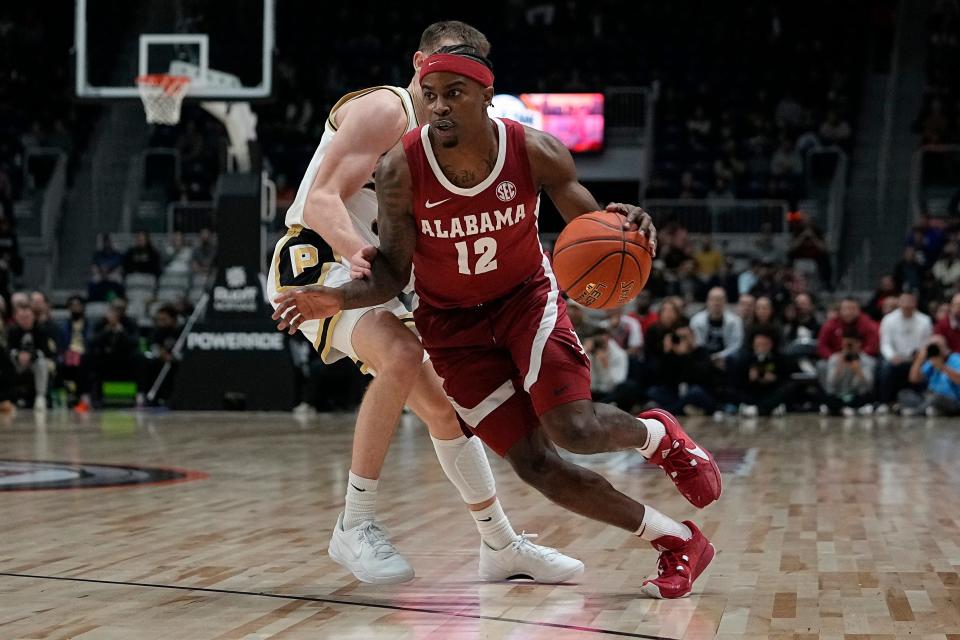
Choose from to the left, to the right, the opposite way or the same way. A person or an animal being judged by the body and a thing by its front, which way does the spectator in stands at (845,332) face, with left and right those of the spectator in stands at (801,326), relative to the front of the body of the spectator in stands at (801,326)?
the same way

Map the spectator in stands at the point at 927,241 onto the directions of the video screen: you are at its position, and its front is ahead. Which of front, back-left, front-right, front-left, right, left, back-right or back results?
front-left

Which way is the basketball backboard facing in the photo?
toward the camera

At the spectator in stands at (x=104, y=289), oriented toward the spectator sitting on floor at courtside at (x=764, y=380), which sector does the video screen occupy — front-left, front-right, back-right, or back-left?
front-left

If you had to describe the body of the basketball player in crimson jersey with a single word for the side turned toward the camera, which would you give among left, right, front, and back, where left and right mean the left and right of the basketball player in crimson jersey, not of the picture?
front

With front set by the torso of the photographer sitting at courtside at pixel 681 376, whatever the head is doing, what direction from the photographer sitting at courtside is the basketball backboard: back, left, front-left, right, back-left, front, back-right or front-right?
right

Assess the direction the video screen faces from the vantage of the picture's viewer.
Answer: facing the viewer

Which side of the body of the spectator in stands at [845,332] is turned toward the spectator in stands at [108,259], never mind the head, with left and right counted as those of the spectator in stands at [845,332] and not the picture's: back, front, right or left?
right

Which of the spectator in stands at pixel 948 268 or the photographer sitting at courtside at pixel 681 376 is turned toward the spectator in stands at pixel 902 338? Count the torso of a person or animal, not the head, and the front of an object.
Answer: the spectator in stands at pixel 948 268

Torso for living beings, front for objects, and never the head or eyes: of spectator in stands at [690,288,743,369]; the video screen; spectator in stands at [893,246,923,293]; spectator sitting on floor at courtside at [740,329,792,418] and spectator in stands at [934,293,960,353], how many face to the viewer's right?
0

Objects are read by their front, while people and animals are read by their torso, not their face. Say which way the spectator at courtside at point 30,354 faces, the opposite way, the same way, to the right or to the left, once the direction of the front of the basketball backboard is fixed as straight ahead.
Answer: the same way

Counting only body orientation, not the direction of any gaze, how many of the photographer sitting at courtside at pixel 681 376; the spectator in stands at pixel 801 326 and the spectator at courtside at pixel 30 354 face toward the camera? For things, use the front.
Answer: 3

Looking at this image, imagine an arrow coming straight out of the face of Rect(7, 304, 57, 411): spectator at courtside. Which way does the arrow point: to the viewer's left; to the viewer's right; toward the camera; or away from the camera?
toward the camera

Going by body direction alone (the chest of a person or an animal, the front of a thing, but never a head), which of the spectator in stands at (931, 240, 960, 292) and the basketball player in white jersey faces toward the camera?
the spectator in stands

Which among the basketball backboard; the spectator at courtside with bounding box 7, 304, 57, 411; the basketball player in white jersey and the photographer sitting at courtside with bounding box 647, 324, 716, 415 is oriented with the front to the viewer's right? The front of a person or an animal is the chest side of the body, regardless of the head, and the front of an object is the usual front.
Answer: the basketball player in white jersey

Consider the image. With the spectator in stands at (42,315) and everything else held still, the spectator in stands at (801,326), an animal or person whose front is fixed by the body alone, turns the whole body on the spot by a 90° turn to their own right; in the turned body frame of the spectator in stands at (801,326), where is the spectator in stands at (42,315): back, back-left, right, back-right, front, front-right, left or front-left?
front

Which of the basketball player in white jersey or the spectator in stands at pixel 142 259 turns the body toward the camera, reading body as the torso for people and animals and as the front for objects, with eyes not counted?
the spectator in stands

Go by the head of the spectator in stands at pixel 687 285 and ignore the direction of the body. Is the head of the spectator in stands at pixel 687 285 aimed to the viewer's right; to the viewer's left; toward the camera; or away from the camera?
toward the camera

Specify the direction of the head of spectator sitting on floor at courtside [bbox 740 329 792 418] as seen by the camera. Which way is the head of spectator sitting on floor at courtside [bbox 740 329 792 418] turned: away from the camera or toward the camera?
toward the camera
